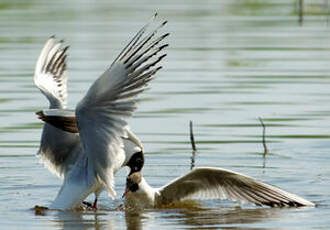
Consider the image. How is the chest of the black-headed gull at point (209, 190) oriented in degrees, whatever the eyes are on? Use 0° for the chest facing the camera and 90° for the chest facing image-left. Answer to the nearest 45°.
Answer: approximately 45°

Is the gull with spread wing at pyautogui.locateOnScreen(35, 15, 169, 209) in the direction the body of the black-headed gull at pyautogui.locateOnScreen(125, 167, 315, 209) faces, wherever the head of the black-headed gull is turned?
yes
